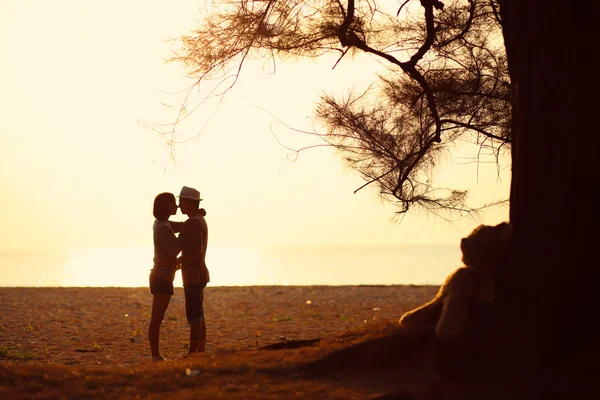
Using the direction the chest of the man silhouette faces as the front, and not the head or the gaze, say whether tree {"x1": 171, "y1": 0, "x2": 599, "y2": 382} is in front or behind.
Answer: behind

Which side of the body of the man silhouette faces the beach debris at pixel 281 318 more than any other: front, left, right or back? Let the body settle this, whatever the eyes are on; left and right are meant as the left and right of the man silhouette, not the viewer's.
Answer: right

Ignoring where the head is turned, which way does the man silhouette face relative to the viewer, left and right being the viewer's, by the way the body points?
facing to the left of the viewer

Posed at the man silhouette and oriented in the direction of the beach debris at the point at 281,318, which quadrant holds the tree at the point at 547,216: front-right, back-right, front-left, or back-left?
back-right
